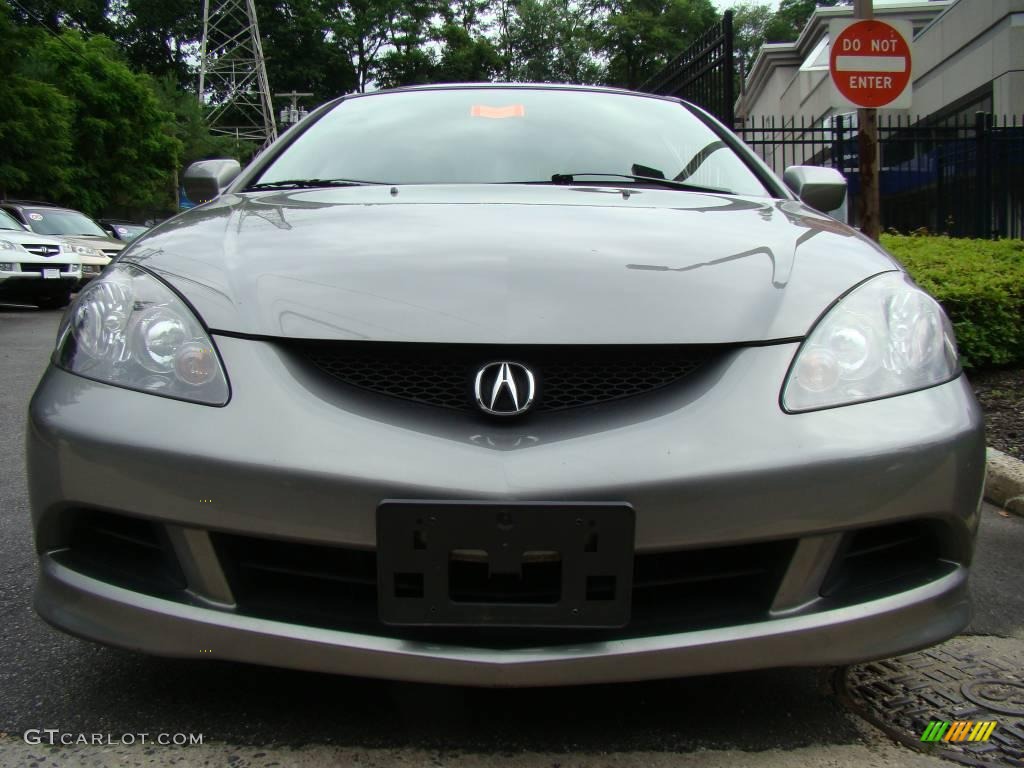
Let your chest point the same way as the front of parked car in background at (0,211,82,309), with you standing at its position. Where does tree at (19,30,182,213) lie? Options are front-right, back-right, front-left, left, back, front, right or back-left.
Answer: back-left

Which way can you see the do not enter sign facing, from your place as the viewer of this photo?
facing the viewer

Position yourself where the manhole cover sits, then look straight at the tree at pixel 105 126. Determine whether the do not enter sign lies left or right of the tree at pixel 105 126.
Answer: right

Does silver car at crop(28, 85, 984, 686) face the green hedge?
no

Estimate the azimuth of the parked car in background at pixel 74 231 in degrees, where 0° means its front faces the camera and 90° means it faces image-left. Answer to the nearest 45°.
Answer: approximately 315°

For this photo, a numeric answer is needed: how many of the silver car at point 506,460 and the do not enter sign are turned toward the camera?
2

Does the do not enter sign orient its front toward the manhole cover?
yes

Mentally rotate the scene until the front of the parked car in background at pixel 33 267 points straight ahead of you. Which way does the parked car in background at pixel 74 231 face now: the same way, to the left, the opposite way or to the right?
the same way

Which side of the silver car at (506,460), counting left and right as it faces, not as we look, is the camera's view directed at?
front

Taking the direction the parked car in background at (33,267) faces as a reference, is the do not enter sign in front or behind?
in front

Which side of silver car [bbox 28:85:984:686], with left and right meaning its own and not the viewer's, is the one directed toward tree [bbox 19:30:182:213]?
back

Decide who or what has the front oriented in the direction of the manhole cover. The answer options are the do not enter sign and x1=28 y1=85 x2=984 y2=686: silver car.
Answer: the do not enter sign

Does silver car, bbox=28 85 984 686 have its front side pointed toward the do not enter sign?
no

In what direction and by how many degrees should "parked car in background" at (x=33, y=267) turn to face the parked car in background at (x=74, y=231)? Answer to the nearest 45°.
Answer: approximately 135° to its left
